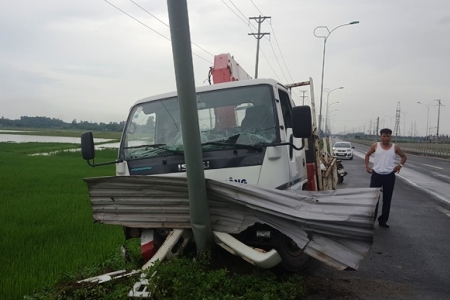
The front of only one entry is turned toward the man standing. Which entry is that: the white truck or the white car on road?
the white car on road

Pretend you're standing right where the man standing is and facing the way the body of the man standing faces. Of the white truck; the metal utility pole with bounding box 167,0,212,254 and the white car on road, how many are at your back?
1

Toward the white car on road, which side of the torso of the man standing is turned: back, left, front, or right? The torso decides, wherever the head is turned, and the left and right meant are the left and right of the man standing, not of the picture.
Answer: back

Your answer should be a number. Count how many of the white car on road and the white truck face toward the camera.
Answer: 2

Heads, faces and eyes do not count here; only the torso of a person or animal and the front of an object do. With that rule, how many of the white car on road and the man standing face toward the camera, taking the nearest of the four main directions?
2

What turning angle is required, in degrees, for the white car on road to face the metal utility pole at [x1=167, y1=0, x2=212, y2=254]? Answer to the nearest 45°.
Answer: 0° — it already faces it

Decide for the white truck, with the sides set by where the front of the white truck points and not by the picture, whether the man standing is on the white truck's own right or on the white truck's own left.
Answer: on the white truck's own left

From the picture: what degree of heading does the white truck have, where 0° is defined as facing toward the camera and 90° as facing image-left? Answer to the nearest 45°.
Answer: approximately 0°

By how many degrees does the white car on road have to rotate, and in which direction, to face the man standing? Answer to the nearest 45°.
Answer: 0° — it already faces them
